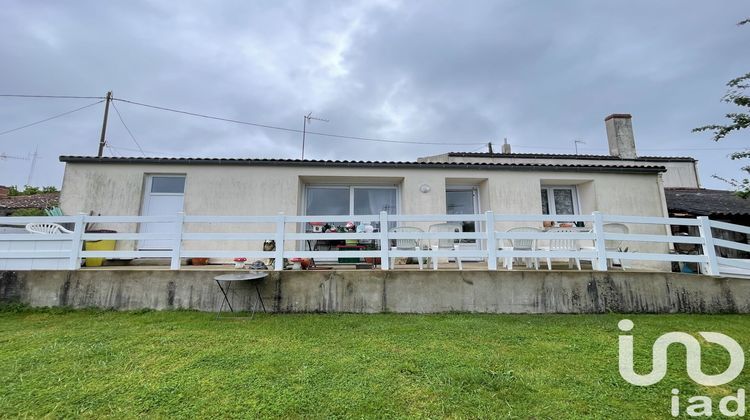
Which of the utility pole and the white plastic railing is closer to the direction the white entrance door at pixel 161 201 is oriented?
the white plastic railing

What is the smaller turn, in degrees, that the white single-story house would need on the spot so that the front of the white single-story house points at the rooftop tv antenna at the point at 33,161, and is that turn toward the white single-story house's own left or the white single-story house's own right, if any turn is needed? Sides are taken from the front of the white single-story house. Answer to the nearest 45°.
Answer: approximately 135° to the white single-story house's own right

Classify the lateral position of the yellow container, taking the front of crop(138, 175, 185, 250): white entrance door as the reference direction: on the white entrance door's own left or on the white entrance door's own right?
on the white entrance door's own right

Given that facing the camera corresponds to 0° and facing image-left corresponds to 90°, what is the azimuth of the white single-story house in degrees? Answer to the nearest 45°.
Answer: approximately 0°

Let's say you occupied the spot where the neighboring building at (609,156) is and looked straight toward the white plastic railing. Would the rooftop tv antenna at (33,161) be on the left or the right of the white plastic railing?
right

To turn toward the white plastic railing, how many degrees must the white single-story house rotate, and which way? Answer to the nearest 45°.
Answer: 0° — it already faces it

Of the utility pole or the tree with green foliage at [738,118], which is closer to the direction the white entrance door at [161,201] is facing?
the tree with green foliage

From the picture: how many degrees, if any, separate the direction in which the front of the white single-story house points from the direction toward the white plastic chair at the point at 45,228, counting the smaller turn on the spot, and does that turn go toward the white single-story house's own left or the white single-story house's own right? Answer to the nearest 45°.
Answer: approximately 90° to the white single-story house's own right

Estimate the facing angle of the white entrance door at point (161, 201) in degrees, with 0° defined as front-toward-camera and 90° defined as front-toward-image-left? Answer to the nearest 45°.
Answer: approximately 0°

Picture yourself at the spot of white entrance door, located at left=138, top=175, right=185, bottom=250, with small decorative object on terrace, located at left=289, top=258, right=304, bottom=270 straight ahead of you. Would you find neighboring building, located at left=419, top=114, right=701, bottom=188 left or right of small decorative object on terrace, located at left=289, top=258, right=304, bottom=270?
left

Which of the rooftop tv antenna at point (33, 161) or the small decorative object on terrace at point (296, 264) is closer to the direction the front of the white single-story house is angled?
the small decorative object on terrace

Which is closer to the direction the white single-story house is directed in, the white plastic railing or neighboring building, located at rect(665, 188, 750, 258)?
the white plastic railing

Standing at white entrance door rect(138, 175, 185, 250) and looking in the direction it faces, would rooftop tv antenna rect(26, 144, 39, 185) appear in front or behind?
behind

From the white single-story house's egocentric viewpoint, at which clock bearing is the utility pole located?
The utility pole is roughly at 4 o'clock from the white single-story house.
